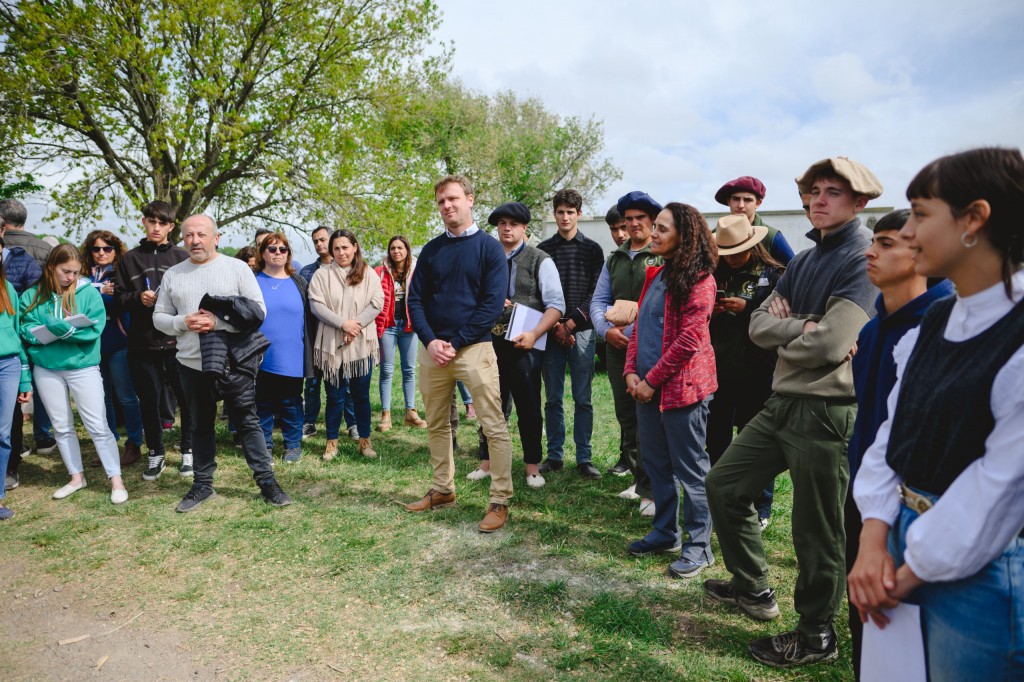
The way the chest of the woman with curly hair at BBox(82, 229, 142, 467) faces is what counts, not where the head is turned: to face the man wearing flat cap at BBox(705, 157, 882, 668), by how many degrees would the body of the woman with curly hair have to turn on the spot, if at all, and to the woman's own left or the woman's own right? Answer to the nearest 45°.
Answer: approximately 45° to the woman's own left

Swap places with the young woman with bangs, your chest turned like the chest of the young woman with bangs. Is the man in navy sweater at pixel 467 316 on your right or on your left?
on your right

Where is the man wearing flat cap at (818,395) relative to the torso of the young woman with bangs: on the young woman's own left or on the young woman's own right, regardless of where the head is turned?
on the young woman's own right

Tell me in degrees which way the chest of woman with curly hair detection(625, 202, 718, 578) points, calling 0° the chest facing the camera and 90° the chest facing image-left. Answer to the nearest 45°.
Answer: approximately 45°

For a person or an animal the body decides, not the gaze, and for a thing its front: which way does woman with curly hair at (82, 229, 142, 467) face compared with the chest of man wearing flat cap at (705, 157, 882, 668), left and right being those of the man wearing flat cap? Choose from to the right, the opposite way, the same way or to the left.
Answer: to the left

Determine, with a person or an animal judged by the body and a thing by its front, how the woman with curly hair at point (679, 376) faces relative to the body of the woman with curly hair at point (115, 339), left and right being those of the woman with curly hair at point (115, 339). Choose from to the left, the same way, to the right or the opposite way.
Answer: to the right

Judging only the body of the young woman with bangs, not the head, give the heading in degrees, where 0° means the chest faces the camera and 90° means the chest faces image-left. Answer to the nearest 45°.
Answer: approximately 45°

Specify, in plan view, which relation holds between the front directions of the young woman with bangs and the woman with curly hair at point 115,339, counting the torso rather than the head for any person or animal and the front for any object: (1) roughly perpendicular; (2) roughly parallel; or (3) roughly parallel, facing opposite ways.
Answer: roughly perpendicular
